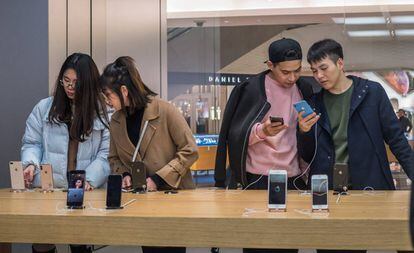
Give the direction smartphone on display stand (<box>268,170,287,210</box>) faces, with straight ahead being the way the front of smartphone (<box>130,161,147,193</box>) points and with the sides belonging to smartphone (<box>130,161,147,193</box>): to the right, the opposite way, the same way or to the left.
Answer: the opposite way

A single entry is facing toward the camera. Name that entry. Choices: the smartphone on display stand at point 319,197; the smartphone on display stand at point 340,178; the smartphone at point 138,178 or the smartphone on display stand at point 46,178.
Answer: the smartphone on display stand at point 319,197

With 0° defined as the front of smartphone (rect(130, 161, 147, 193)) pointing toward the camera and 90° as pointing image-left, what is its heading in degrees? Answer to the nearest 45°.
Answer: approximately 180°

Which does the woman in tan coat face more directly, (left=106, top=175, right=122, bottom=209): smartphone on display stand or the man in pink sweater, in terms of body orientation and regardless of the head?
the smartphone on display stand

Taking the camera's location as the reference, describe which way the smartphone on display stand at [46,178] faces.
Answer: facing away from the viewer

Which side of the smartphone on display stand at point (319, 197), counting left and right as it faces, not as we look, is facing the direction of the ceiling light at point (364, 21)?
back

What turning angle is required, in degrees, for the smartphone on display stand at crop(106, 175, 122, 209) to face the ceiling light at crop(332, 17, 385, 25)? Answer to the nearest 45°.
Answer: approximately 135° to its left

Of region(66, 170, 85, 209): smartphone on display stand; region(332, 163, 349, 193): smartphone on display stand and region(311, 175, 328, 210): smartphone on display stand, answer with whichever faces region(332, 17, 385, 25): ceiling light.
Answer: region(332, 163, 349, 193): smartphone on display stand

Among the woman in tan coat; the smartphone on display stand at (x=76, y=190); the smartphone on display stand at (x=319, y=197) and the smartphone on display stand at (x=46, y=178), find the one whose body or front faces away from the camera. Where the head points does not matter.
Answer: the smartphone on display stand at (x=46, y=178)

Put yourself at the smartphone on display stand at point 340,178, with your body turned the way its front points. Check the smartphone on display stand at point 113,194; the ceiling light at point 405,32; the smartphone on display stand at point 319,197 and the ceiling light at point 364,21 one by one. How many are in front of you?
2

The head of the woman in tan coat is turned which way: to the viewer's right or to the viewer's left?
to the viewer's left
